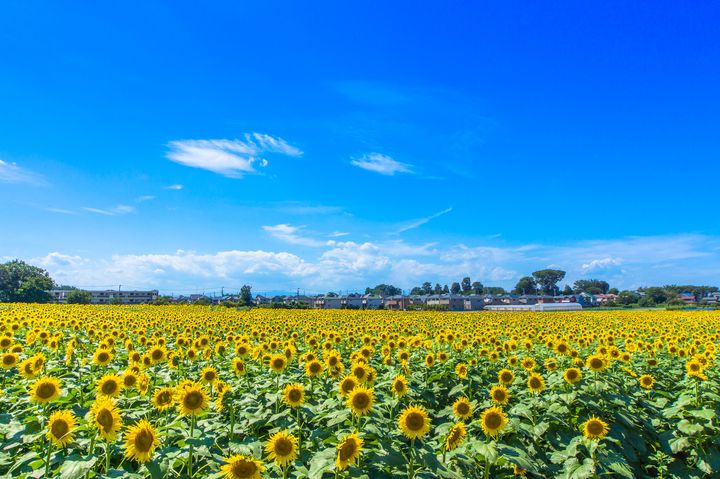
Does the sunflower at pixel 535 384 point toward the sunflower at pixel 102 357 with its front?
no

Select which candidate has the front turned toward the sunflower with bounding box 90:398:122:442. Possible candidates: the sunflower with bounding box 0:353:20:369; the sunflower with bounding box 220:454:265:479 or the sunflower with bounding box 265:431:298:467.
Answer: the sunflower with bounding box 0:353:20:369

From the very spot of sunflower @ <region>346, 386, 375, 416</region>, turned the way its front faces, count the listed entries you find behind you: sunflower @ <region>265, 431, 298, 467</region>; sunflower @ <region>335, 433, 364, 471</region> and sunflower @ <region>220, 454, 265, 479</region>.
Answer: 0

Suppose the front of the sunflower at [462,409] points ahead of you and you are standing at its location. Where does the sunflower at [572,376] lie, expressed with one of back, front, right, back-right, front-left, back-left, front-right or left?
back-left

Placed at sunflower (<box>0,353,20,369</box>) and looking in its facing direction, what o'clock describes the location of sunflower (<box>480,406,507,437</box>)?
sunflower (<box>480,406,507,437</box>) is roughly at 11 o'clock from sunflower (<box>0,353,20,369</box>).

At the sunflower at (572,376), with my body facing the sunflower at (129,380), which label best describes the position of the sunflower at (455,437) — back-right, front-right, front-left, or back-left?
front-left

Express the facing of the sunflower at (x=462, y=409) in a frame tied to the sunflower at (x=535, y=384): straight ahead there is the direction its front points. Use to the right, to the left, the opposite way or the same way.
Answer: the same way

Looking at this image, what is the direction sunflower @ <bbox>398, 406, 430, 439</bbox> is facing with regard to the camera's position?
facing the viewer

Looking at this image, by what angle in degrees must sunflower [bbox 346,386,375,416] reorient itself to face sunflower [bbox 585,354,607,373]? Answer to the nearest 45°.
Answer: approximately 135° to its left

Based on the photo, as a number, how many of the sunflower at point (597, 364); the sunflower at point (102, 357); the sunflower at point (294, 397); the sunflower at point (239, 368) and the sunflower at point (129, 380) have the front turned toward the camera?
5

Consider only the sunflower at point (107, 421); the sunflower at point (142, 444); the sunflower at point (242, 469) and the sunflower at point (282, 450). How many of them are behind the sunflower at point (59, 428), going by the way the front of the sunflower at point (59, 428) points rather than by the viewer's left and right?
0

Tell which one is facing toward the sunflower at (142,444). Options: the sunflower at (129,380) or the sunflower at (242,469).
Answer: the sunflower at (129,380)

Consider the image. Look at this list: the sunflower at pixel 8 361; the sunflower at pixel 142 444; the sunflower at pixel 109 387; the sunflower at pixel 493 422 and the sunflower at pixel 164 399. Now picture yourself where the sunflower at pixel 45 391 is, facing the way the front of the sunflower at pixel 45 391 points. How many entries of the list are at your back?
1

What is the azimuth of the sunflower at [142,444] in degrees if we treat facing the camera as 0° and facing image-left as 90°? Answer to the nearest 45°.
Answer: approximately 315°

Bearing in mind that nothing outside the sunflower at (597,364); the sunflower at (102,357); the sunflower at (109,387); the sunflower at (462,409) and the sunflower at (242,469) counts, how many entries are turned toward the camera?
5

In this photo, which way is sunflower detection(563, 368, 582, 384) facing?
toward the camera

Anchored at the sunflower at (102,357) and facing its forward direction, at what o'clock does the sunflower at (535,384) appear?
the sunflower at (535,384) is roughly at 10 o'clock from the sunflower at (102,357).

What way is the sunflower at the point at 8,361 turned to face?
toward the camera

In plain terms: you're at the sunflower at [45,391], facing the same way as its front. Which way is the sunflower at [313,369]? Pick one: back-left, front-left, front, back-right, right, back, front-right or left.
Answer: left
